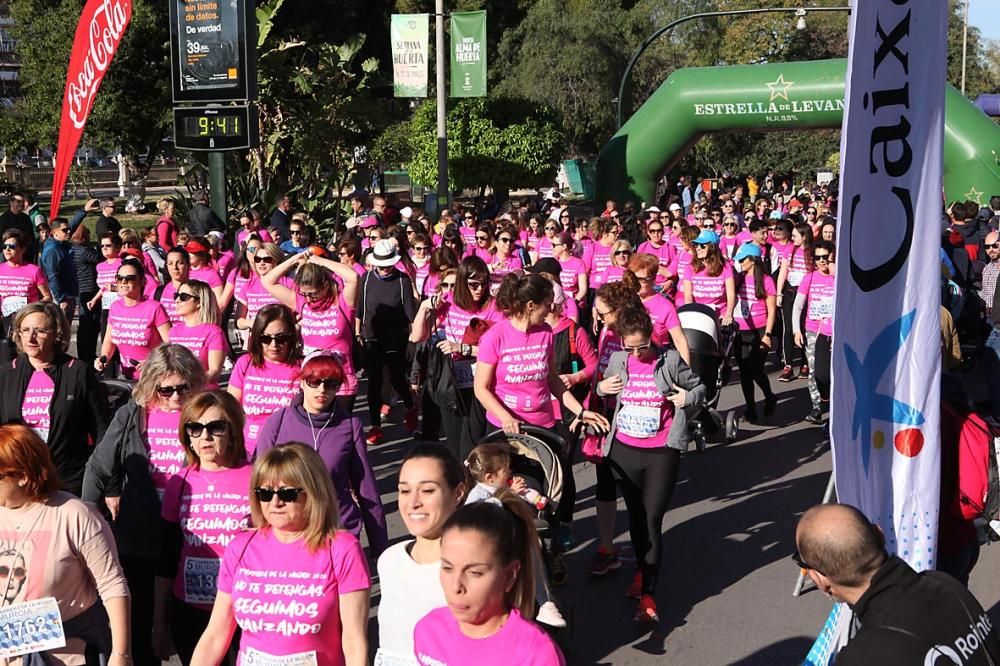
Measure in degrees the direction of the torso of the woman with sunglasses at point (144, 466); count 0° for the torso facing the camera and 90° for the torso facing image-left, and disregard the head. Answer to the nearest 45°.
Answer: approximately 315°

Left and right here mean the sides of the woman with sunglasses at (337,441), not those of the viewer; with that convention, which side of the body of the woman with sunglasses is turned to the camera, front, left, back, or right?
front

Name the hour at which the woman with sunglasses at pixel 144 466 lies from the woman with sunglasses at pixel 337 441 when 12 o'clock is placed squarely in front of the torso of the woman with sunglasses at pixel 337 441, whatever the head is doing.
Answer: the woman with sunglasses at pixel 144 466 is roughly at 3 o'clock from the woman with sunglasses at pixel 337 441.

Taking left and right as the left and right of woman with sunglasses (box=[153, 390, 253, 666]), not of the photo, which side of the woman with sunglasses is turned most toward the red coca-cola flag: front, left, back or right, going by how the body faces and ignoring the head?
back

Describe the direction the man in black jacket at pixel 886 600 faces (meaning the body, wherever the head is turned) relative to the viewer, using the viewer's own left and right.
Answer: facing away from the viewer and to the left of the viewer

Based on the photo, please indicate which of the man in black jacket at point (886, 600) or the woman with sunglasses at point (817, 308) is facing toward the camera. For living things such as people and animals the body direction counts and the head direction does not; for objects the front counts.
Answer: the woman with sunglasses

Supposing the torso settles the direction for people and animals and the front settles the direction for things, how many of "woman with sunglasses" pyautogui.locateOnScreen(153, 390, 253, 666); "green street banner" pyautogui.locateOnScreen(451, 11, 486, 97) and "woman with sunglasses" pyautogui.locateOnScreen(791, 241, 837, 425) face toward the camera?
3

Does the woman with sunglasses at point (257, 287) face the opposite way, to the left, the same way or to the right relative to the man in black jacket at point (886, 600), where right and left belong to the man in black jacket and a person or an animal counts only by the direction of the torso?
the opposite way

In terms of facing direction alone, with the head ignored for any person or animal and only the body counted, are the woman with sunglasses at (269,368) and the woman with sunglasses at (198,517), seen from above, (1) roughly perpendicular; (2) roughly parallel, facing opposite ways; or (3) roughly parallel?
roughly parallel

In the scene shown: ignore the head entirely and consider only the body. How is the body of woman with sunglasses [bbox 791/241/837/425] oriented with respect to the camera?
toward the camera

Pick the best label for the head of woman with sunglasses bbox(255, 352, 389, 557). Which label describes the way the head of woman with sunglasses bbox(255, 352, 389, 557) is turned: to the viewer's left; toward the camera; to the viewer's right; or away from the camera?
toward the camera

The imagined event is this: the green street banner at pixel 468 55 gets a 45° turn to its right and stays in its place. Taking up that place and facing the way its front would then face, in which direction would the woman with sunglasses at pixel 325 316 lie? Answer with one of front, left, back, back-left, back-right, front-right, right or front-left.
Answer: front-left

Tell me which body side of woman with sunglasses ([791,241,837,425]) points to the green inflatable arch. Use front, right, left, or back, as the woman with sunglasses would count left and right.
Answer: back

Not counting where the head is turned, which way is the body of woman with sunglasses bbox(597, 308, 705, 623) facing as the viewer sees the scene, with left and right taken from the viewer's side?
facing the viewer

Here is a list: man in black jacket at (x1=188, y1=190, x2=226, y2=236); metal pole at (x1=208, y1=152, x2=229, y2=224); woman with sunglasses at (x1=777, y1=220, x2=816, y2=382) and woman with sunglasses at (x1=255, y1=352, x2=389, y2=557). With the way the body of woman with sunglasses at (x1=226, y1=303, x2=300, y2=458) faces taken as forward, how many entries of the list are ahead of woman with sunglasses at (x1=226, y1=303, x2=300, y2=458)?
1

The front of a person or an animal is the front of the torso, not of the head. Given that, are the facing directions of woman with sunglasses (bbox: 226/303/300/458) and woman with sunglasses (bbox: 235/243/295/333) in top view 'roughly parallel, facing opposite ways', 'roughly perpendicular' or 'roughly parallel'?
roughly parallel

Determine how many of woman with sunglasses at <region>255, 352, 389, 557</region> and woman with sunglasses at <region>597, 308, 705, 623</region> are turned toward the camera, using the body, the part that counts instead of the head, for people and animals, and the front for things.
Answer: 2

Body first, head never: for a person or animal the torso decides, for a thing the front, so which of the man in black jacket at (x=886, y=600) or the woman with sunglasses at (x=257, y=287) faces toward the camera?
the woman with sunglasses
